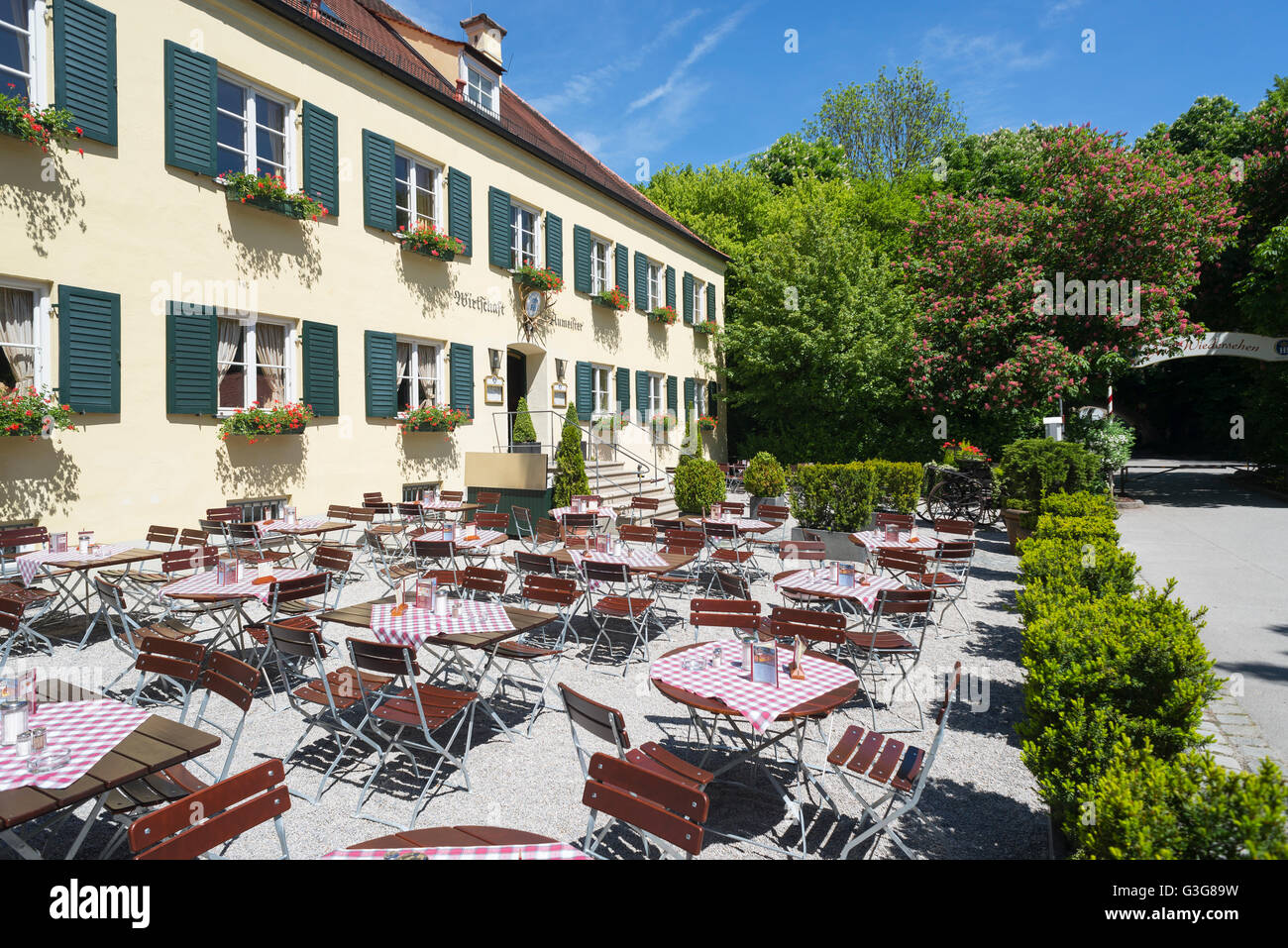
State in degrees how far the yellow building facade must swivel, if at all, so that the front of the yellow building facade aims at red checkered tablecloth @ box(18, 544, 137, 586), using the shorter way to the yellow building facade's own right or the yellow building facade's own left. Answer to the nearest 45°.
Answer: approximately 45° to the yellow building facade's own right

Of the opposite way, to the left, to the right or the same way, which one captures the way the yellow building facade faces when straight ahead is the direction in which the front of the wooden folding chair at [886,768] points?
the opposite way

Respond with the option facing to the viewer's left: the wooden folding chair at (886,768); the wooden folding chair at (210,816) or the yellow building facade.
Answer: the wooden folding chair at (886,768)

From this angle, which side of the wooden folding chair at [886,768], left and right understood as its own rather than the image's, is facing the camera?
left

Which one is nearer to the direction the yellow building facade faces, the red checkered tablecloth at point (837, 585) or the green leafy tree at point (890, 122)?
the red checkered tablecloth

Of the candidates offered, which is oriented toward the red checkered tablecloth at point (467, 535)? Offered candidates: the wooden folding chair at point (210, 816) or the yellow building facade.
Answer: the yellow building facade

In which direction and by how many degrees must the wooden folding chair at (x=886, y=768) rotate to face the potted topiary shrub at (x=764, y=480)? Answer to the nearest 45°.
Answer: approximately 90° to its right

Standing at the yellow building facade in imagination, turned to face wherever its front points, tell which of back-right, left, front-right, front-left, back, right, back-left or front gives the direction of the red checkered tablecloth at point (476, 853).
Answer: front-right

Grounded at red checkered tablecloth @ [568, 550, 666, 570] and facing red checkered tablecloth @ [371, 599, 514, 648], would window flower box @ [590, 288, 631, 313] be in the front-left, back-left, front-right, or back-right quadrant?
back-right

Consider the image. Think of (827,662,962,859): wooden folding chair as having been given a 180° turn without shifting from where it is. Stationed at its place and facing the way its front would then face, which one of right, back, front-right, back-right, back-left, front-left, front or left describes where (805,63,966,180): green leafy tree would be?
left
